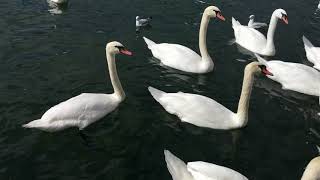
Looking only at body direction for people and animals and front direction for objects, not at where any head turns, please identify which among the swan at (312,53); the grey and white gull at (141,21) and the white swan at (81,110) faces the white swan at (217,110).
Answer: the white swan at (81,110)

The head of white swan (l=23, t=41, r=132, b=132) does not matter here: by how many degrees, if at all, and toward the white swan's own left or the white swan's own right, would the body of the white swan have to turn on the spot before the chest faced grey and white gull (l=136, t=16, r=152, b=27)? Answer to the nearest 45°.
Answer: approximately 90° to the white swan's own left

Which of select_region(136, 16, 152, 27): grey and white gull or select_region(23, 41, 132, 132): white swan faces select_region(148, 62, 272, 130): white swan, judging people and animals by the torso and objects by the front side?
select_region(23, 41, 132, 132): white swan

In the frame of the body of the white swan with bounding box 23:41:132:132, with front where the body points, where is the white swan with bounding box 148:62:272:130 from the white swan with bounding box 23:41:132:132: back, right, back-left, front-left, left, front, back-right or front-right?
front

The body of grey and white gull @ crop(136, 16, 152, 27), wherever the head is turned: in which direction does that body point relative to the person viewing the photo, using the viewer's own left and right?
facing to the left of the viewer

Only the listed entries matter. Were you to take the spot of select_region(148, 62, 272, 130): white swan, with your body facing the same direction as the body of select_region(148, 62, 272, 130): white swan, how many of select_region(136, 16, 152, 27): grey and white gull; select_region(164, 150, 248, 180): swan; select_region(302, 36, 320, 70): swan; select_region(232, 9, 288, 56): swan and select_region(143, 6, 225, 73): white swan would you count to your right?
1

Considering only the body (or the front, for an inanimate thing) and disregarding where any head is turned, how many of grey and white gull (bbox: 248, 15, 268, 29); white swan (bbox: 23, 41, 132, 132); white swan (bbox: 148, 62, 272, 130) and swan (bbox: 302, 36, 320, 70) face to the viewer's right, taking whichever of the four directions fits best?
3

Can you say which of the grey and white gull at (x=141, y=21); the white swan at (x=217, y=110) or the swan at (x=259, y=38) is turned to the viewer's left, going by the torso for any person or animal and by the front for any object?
the grey and white gull at (x=141, y=21)

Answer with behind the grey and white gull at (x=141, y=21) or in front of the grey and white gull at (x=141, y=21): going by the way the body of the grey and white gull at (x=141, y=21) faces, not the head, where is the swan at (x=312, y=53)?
behind

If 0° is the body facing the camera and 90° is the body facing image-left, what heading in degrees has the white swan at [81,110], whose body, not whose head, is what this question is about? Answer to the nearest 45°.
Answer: approximately 270°

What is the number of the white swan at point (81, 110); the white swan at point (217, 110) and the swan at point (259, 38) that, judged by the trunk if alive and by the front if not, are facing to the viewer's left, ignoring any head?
0

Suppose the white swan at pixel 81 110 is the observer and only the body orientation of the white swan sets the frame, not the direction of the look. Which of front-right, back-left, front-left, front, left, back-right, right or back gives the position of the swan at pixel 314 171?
front-right

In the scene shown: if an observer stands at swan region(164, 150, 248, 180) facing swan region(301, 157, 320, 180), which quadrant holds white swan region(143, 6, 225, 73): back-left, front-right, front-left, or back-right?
back-left
